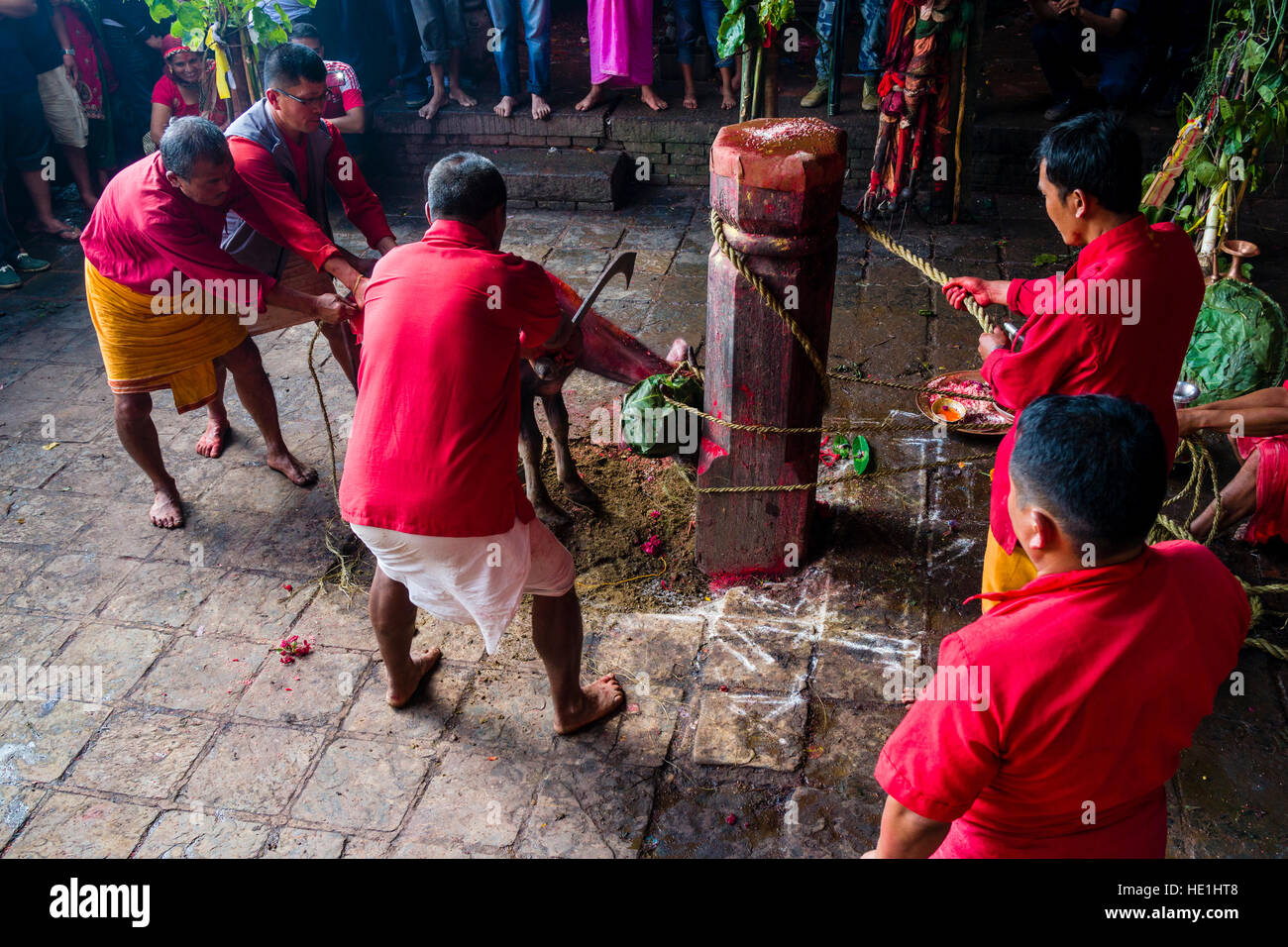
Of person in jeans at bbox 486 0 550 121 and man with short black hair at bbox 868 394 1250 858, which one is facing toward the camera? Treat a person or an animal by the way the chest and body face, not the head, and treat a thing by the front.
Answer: the person in jeans

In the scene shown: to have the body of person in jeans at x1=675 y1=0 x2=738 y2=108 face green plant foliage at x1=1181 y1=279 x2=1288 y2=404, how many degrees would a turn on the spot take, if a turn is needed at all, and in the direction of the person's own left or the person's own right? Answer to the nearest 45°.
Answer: approximately 45° to the person's own left

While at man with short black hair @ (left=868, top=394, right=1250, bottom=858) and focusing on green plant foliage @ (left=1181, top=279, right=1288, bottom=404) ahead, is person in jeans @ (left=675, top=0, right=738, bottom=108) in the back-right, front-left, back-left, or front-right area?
front-left

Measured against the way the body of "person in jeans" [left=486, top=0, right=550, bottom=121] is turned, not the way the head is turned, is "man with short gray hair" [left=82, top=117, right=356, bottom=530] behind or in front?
in front

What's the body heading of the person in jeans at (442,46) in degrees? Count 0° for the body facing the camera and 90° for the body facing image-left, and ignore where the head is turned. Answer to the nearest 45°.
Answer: approximately 0°

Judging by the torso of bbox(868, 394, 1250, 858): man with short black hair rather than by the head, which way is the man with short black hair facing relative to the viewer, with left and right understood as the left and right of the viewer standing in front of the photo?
facing away from the viewer and to the left of the viewer

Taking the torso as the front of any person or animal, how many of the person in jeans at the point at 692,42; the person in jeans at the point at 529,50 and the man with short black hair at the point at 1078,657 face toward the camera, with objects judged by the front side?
2

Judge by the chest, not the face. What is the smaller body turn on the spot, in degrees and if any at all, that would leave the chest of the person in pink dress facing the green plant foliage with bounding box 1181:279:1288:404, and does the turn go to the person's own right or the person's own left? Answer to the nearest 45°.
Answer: approximately 45° to the person's own left

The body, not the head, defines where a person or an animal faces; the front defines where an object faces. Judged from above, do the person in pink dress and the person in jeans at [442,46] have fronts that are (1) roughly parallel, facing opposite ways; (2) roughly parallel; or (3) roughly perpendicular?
roughly parallel

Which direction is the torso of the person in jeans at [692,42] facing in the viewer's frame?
toward the camera

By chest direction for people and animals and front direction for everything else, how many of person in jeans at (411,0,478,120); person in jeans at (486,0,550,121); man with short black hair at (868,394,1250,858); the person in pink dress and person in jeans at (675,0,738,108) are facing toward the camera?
4

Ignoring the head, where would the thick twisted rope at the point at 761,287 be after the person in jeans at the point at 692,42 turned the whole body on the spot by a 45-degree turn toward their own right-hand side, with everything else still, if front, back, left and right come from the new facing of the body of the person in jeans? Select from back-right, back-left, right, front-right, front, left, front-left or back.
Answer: front-left

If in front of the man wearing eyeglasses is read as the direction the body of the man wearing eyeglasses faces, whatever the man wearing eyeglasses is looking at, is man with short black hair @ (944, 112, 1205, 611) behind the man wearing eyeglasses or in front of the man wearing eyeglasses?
in front

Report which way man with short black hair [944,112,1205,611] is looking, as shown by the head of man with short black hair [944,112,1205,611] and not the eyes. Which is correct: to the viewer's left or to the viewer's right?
to the viewer's left

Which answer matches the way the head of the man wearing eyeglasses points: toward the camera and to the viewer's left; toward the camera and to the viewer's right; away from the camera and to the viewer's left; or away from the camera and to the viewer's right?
toward the camera and to the viewer's right

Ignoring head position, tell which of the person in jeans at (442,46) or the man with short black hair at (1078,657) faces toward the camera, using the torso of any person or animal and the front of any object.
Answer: the person in jeans

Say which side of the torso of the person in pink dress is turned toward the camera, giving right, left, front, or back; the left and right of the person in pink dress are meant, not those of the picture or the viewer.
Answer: front
